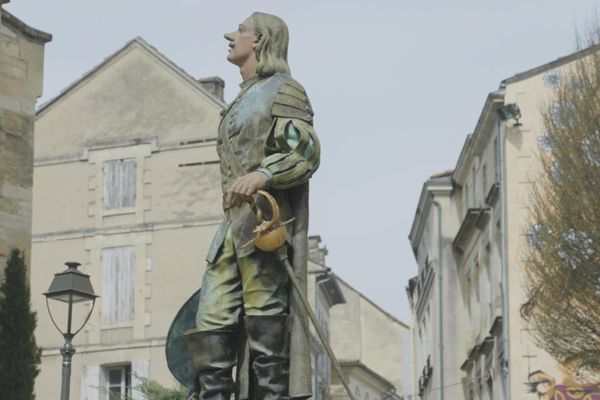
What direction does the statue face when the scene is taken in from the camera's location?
facing the viewer and to the left of the viewer

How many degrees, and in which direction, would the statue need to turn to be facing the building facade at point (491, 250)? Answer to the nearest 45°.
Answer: approximately 135° to its right

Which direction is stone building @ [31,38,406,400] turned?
toward the camera

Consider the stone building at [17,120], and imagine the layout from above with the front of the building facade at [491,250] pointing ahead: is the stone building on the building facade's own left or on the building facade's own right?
on the building facade's own left

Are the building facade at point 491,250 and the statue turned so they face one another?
no

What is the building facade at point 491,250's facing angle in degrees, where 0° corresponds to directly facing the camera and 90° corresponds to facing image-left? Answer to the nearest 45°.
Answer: approximately 90°

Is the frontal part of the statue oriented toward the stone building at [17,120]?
no

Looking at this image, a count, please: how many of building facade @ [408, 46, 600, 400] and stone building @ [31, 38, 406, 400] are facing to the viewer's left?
1

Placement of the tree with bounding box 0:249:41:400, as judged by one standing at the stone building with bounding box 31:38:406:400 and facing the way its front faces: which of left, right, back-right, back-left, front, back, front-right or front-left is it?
front

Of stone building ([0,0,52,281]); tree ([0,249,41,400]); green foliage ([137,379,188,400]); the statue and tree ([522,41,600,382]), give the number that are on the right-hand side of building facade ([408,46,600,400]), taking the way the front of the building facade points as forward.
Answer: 0

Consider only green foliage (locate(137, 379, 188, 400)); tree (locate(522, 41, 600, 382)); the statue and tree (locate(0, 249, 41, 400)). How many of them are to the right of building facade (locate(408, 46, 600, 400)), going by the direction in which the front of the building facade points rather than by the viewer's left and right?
0

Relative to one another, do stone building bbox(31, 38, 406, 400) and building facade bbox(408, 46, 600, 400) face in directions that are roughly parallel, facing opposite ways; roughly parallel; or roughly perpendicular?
roughly perpendicular

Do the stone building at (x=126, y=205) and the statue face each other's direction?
no
